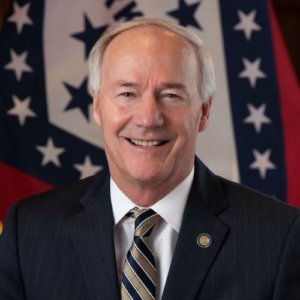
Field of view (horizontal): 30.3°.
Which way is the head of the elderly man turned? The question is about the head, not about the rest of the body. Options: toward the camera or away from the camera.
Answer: toward the camera

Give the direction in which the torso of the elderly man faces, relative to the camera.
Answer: toward the camera

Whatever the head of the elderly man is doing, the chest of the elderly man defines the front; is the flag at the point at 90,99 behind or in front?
behind
